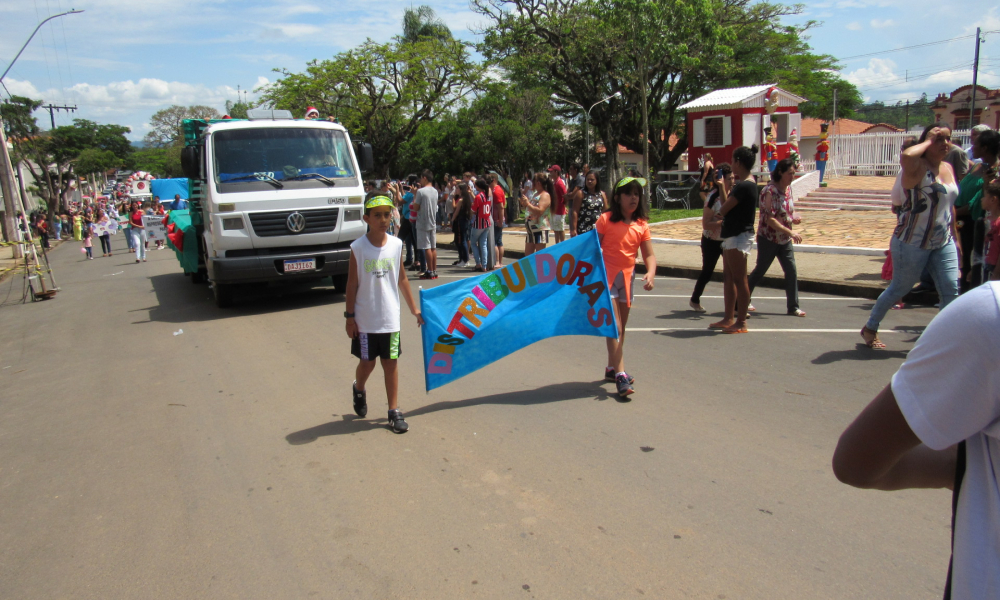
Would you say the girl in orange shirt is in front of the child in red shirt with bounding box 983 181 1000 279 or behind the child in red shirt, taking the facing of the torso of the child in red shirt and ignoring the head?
in front

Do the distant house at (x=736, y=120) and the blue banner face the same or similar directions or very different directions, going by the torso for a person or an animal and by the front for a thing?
same or similar directions

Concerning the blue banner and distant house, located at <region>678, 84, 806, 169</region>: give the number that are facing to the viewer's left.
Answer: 0

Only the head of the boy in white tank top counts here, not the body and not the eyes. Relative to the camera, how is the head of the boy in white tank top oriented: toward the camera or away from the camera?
toward the camera

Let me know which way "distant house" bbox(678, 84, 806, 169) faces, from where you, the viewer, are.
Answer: facing the viewer and to the right of the viewer

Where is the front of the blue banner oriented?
toward the camera

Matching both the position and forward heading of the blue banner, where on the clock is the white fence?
The white fence is roughly at 7 o'clock from the blue banner.

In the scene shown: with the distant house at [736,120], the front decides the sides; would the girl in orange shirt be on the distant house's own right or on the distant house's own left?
on the distant house's own right

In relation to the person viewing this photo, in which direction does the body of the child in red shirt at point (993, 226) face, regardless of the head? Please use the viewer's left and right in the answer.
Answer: facing to the left of the viewer

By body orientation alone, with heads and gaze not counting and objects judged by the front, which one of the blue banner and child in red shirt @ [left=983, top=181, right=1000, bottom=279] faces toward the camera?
the blue banner
